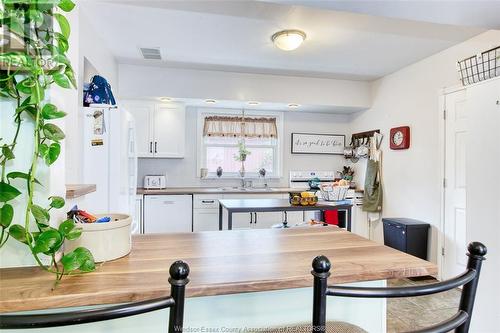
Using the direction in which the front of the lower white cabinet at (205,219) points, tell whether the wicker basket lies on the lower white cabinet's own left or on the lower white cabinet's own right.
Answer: on the lower white cabinet's own left

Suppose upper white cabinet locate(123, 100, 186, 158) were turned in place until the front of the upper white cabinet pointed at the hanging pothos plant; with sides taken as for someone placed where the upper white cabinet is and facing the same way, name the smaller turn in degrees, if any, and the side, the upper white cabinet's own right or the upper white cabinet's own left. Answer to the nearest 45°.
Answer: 0° — it already faces it

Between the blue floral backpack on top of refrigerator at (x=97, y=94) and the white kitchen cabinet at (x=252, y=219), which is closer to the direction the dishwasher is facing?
the blue floral backpack on top of refrigerator

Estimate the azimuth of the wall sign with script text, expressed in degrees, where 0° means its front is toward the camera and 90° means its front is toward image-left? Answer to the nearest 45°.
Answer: approximately 0°

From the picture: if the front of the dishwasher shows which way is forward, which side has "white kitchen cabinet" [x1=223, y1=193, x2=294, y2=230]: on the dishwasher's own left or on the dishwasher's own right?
on the dishwasher's own left

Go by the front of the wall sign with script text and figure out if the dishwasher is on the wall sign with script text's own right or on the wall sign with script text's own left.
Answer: on the wall sign with script text's own right

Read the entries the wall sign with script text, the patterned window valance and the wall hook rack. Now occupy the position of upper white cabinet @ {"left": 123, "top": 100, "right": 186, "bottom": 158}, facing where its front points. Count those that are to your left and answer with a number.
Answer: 3
